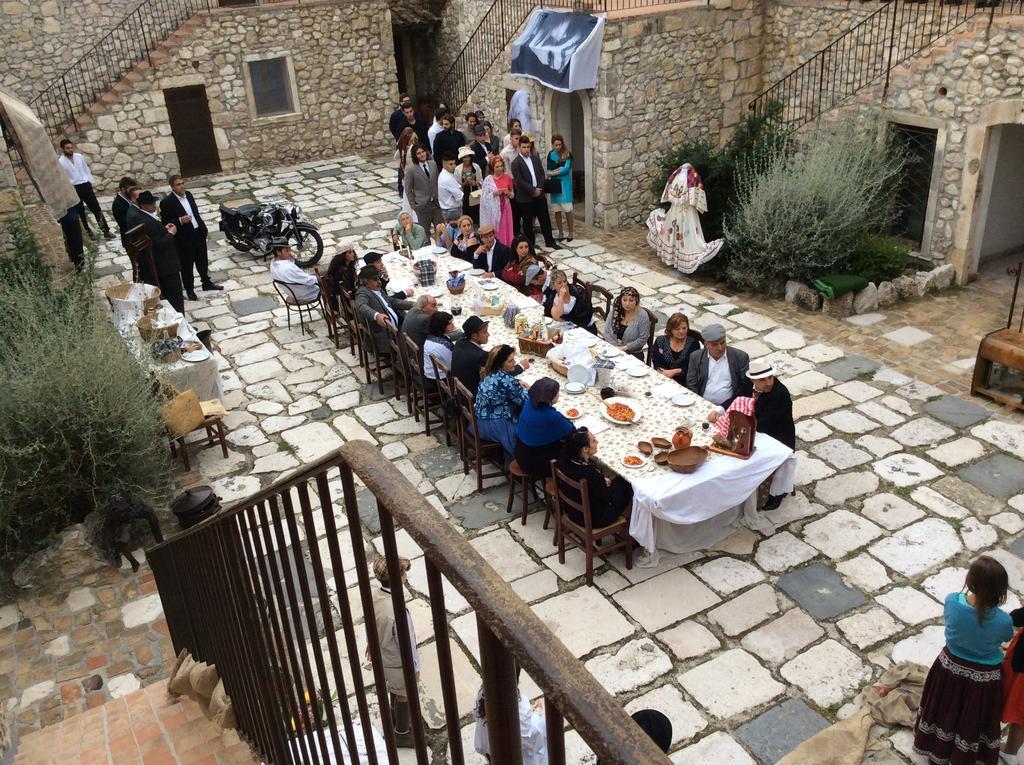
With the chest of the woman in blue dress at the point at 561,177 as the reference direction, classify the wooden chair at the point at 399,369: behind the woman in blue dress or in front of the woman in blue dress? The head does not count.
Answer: in front

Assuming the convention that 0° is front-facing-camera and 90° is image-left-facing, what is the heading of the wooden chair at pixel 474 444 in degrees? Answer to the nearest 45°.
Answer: approximately 225°

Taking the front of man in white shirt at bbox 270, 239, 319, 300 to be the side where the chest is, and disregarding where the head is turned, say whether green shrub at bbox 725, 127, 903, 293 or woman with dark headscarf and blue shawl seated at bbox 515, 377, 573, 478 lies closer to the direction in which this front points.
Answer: the green shrub

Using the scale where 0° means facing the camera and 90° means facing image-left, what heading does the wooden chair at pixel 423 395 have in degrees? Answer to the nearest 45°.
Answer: approximately 225°

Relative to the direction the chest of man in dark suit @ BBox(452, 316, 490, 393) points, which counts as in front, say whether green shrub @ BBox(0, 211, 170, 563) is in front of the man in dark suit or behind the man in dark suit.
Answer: behind

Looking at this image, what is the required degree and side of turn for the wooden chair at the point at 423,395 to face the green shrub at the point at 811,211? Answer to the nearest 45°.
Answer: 0° — it already faces it

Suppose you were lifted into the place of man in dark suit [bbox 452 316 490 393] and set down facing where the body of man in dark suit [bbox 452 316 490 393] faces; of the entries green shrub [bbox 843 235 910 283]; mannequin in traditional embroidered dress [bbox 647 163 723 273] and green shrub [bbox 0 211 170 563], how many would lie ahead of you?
2

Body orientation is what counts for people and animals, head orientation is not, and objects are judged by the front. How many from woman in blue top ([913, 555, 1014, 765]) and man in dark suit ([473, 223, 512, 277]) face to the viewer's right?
0

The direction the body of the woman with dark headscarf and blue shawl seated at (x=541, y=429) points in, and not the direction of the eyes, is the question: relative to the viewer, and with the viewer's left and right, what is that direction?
facing away from the viewer and to the right of the viewer

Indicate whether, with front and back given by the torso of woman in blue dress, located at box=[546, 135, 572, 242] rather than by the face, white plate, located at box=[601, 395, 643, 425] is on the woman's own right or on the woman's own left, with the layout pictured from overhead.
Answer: on the woman's own left

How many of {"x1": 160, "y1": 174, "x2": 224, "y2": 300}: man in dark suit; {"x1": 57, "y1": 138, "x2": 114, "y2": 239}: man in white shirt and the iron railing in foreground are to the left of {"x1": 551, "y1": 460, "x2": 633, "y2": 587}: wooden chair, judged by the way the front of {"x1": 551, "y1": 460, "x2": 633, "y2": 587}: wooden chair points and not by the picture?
2

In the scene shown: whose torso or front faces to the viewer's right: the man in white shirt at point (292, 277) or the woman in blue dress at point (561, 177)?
the man in white shirt

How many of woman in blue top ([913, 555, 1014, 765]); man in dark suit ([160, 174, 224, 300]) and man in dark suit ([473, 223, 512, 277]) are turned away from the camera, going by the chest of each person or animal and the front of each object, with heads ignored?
1

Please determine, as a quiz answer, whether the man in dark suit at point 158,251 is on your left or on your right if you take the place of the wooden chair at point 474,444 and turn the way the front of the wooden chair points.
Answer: on your left

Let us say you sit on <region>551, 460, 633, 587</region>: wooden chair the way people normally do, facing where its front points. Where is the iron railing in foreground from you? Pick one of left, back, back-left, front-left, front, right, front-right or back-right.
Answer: back-right

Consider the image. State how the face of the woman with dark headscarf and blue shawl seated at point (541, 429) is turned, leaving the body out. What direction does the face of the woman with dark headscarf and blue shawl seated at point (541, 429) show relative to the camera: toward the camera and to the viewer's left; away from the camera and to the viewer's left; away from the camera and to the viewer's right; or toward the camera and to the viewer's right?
away from the camera and to the viewer's right

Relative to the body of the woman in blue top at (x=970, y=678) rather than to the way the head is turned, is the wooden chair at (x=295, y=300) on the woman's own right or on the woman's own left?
on the woman's own left
